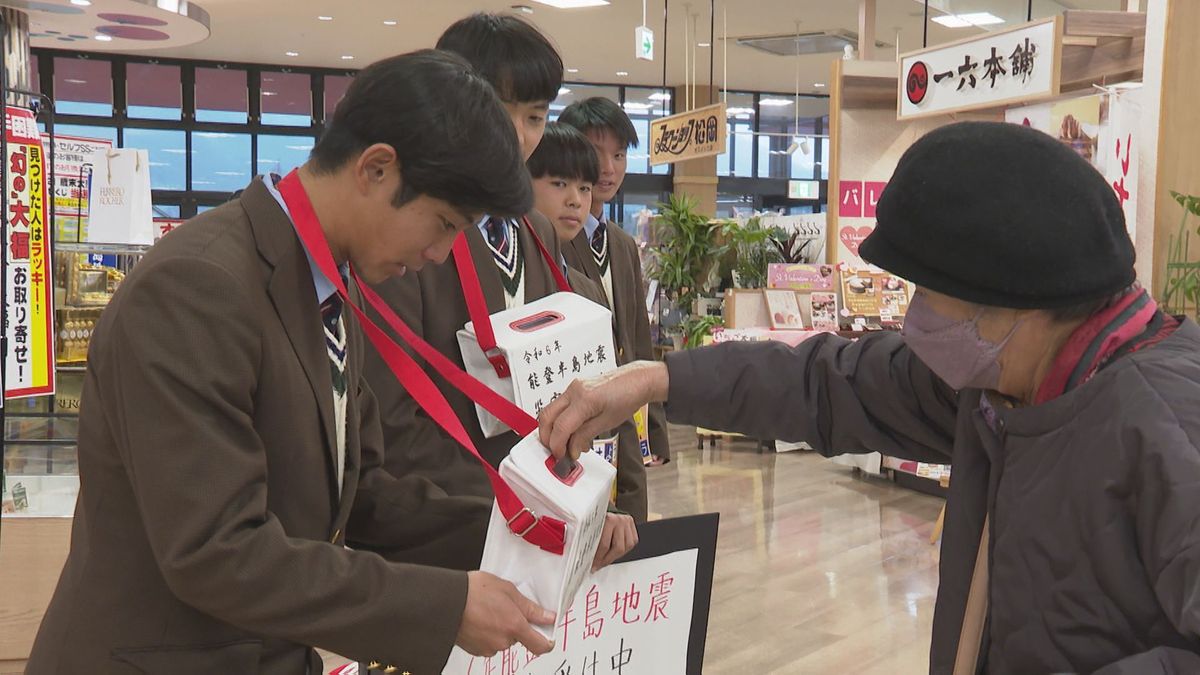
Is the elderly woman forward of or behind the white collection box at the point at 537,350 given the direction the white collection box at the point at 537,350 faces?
forward

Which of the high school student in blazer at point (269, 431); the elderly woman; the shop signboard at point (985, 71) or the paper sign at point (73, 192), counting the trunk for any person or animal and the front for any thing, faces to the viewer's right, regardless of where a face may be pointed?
the high school student in blazer

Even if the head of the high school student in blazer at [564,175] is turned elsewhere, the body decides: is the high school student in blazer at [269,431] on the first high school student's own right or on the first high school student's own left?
on the first high school student's own right

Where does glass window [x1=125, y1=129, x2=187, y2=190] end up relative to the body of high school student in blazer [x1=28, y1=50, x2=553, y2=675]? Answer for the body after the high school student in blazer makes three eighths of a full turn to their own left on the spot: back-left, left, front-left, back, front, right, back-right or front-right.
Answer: front-right

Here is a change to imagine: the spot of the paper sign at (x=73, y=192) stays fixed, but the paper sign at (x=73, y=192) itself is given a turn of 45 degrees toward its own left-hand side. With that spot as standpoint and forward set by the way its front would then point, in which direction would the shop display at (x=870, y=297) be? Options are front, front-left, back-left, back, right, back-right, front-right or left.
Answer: front-left

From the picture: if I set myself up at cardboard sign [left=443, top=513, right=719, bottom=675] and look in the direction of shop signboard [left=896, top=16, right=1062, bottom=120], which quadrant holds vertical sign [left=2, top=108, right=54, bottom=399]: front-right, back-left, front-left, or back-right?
front-left

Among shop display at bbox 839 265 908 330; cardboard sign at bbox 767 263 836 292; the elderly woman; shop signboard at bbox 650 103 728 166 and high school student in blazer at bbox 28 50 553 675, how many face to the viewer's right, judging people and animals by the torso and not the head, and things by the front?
1

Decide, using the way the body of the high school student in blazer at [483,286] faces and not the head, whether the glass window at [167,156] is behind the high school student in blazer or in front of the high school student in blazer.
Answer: behind

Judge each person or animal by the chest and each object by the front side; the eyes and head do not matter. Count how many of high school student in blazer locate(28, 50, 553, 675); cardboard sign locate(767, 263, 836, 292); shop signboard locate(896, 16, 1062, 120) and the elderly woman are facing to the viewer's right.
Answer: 1

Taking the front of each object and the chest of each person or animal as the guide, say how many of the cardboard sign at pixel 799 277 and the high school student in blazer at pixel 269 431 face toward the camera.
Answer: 1

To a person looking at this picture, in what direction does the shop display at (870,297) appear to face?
facing the viewer

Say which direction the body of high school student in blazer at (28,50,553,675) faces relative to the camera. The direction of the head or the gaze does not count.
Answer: to the viewer's right

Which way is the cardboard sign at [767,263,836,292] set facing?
toward the camera

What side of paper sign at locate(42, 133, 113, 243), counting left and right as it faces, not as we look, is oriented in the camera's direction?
front

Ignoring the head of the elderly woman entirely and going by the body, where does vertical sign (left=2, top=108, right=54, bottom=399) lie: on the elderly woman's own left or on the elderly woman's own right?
on the elderly woman's own right

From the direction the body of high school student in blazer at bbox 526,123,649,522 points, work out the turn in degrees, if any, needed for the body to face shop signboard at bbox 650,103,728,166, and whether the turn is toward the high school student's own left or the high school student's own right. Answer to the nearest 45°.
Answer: approximately 135° to the high school student's own left

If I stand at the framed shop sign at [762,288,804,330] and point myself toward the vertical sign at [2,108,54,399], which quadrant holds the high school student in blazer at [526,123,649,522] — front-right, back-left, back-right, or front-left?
front-left
